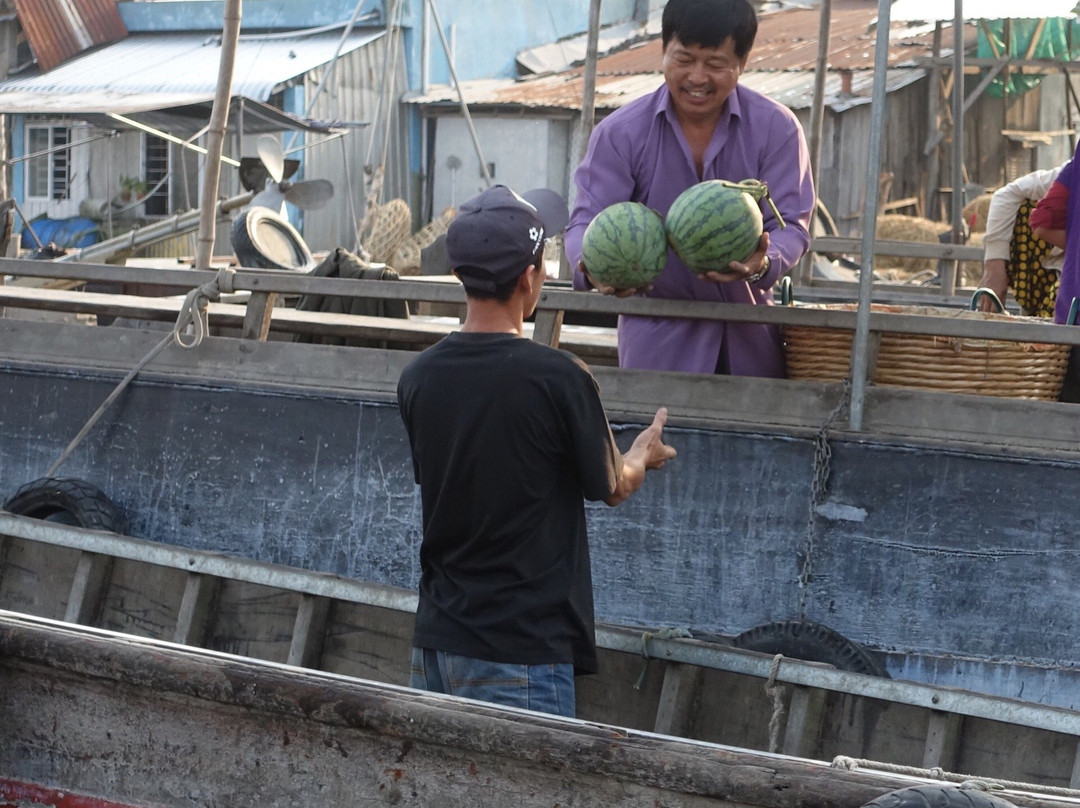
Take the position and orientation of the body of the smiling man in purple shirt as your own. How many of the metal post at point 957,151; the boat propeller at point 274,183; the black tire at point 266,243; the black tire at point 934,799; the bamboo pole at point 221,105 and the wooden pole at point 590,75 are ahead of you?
1

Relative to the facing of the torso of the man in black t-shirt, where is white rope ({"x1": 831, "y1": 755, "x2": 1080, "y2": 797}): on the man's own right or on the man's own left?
on the man's own right

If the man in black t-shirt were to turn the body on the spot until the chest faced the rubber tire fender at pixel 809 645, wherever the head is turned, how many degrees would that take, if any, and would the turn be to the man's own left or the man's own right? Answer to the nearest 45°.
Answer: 0° — they already face it

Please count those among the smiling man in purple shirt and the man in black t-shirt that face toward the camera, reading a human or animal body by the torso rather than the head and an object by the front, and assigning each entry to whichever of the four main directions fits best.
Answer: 1

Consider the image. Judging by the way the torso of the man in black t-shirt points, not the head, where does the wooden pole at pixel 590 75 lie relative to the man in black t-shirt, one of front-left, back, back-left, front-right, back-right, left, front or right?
front-left

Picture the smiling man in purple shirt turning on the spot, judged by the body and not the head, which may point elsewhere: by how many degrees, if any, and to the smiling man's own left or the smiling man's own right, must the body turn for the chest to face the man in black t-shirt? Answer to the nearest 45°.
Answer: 0° — they already face them

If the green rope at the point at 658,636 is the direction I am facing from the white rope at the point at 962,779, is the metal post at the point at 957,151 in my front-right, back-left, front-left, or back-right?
front-right

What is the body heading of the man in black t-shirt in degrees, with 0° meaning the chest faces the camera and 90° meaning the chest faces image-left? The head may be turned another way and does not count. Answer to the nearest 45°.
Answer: approximately 225°

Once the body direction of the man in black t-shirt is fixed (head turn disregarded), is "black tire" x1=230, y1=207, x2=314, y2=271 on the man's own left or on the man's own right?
on the man's own left

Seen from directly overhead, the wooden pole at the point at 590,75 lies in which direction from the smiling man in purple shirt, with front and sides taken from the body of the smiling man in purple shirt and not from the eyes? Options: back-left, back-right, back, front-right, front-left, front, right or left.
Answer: back

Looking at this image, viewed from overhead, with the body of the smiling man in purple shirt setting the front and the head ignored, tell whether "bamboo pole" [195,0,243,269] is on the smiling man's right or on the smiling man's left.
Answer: on the smiling man's right

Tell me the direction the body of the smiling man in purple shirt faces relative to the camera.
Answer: toward the camera

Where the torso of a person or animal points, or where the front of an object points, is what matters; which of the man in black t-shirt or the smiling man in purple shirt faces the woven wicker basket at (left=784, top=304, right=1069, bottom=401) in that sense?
the man in black t-shirt

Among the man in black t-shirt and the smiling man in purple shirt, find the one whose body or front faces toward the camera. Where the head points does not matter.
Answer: the smiling man in purple shirt

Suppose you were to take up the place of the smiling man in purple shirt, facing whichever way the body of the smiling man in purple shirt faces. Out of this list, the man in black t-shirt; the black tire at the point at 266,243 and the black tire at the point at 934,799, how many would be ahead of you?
2

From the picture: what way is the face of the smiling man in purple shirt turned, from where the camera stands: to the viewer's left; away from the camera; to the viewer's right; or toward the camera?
toward the camera
